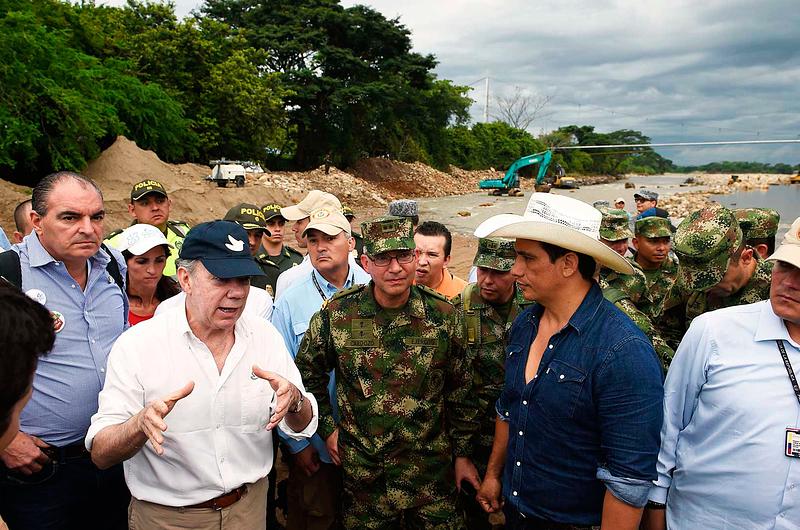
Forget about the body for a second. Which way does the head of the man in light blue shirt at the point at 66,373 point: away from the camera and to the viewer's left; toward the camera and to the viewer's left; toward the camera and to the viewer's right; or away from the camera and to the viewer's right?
toward the camera and to the viewer's right

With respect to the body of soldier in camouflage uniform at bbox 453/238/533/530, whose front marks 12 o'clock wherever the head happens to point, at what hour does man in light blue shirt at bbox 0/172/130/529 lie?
The man in light blue shirt is roughly at 2 o'clock from the soldier in camouflage uniform.

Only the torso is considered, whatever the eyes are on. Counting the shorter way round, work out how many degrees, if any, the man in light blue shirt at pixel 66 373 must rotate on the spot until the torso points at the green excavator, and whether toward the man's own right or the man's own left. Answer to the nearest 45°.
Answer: approximately 90° to the man's own left

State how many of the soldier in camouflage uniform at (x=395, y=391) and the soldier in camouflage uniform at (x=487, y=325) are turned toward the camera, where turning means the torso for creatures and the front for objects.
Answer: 2

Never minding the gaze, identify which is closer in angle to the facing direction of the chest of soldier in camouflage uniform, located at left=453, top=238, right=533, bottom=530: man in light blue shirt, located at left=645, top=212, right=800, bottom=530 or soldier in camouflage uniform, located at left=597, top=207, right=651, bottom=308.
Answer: the man in light blue shirt

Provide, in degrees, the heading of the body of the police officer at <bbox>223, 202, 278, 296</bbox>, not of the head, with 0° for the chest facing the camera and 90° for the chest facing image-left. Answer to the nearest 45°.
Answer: approximately 315°

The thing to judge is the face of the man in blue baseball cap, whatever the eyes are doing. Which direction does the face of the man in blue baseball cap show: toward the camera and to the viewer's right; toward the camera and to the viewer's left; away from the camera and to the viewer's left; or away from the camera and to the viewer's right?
toward the camera and to the viewer's right

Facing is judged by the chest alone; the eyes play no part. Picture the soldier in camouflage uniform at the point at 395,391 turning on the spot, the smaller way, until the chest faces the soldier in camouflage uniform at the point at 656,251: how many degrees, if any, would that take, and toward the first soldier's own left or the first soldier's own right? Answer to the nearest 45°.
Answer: approximately 135° to the first soldier's own left

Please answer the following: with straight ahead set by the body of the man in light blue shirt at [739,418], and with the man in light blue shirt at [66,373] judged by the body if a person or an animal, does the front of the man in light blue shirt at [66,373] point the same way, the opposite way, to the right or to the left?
to the left
